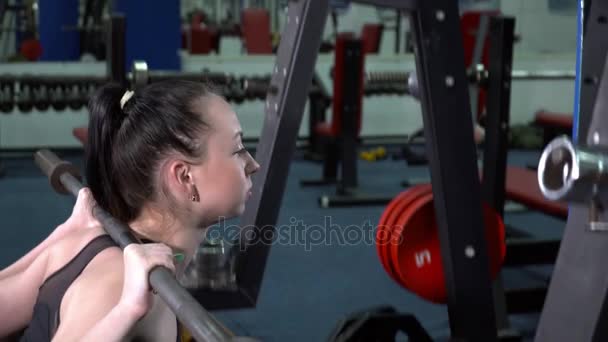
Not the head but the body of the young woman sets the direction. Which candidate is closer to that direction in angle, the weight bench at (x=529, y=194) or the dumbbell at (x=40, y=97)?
the weight bench

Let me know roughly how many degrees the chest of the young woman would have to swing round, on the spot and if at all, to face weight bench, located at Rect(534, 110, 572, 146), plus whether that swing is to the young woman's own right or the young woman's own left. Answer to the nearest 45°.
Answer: approximately 45° to the young woman's own left

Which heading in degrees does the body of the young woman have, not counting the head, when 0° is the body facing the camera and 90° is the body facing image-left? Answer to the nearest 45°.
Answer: approximately 270°

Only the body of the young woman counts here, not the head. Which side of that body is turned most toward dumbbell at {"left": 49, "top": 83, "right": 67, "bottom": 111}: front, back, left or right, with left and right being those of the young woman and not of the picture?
left

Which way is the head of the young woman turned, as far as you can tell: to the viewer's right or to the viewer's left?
to the viewer's right

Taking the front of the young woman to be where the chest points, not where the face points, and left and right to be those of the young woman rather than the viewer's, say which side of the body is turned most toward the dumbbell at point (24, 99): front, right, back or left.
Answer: left

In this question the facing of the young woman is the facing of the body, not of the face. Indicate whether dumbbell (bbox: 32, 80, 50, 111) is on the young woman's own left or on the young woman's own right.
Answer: on the young woman's own left

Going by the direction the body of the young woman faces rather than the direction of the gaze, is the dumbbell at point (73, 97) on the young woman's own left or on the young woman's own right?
on the young woman's own left
